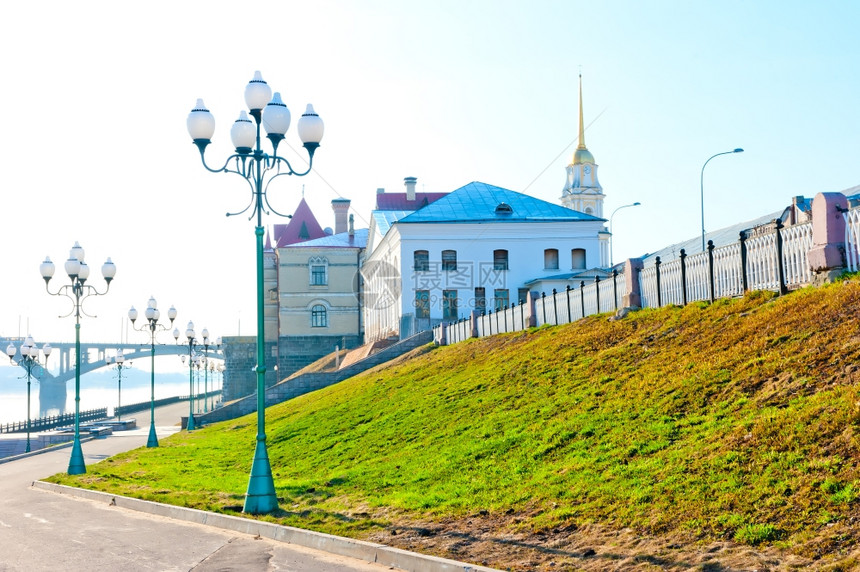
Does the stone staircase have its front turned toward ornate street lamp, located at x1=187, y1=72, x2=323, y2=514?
no

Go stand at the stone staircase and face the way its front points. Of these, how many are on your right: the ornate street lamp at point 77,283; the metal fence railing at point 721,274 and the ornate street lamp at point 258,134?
0

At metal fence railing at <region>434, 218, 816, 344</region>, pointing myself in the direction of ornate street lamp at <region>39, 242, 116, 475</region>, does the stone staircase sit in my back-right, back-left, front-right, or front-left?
front-right

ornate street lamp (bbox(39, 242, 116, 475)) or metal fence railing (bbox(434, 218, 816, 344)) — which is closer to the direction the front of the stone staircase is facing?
the ornate street lamp

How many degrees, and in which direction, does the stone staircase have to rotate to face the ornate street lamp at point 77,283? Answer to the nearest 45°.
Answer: approximately 90° to its left

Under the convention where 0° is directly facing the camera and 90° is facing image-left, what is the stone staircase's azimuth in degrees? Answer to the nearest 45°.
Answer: approximately 90°

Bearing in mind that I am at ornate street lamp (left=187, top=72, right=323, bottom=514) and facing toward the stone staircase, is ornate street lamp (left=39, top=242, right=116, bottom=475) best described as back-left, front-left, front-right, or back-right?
front-left

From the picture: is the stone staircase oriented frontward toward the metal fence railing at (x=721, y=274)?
no
